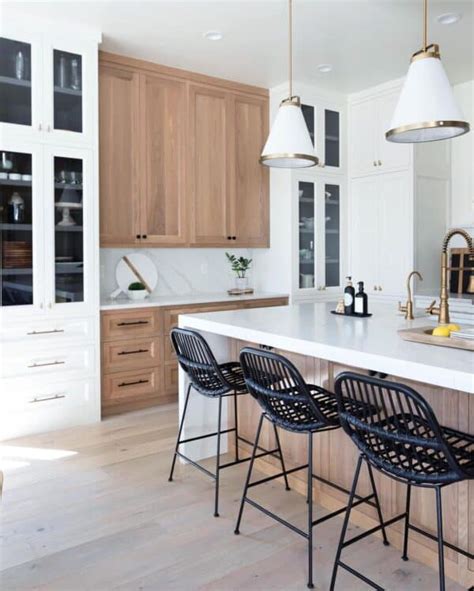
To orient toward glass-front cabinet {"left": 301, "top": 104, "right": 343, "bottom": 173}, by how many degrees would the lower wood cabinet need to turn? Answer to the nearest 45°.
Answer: approximately 90° to its left

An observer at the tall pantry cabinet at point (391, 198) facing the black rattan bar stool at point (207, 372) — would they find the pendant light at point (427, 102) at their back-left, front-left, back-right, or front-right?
front-left

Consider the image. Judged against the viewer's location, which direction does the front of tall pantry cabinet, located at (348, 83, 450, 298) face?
facing the viewer and to the left of the viewer

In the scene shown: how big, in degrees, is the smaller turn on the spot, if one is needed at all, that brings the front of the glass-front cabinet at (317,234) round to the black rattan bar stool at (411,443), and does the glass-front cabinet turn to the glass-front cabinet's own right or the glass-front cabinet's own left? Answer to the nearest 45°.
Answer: approximately 45° to the glass-front cabinet's own right

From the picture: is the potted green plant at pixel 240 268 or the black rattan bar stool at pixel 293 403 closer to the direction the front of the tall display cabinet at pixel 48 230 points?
the black rattan bar stool

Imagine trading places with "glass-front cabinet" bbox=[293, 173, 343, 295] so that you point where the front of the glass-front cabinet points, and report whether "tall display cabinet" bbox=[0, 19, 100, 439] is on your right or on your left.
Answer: on your right

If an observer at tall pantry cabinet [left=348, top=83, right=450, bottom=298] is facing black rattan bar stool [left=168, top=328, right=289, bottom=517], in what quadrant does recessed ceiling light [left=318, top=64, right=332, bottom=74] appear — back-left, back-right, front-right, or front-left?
front-right

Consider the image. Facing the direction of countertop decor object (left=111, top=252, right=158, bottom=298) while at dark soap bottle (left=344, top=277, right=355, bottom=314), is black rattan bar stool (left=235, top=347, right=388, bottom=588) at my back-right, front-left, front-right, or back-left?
back-left

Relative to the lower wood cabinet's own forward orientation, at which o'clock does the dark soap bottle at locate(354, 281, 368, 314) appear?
The dark soap bottle is roughly at 12 o'clock from the lower wood cabinet.
